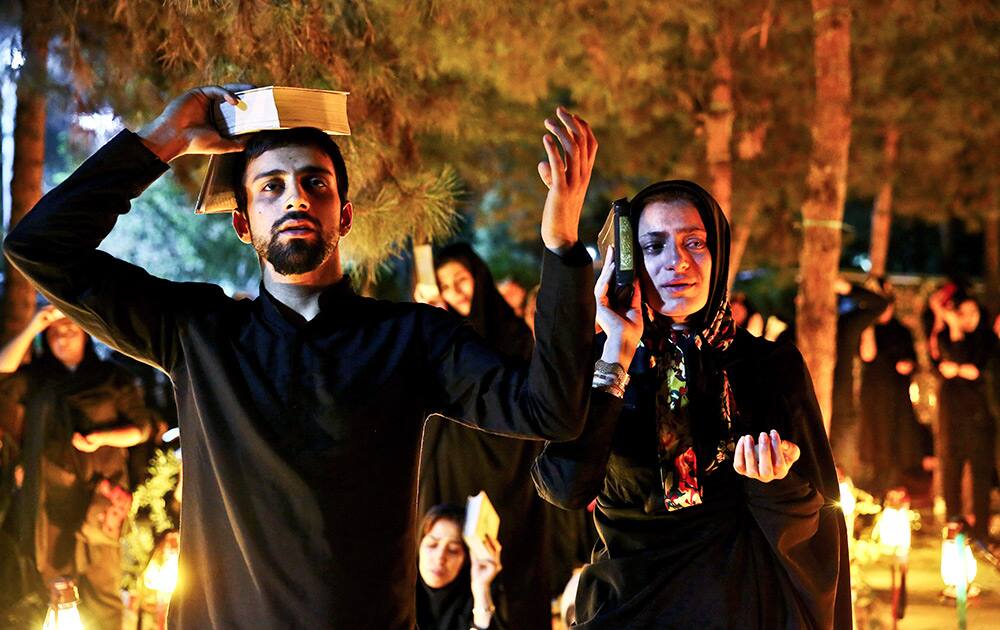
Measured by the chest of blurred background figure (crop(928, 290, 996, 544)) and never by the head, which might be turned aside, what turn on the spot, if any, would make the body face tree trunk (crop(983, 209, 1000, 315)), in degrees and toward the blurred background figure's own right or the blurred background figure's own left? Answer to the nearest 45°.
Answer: approximately 135° to the blurred background figure's own right

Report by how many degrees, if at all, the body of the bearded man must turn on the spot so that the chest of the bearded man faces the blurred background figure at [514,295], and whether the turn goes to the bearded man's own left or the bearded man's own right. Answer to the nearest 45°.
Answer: approximately 180°

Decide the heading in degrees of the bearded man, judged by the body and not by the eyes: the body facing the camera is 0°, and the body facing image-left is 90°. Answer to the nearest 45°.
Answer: approximately 0°

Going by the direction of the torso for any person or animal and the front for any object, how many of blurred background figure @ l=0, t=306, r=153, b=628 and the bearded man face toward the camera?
2

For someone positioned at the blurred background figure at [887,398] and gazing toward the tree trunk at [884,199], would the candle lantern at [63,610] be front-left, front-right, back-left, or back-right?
back-left
